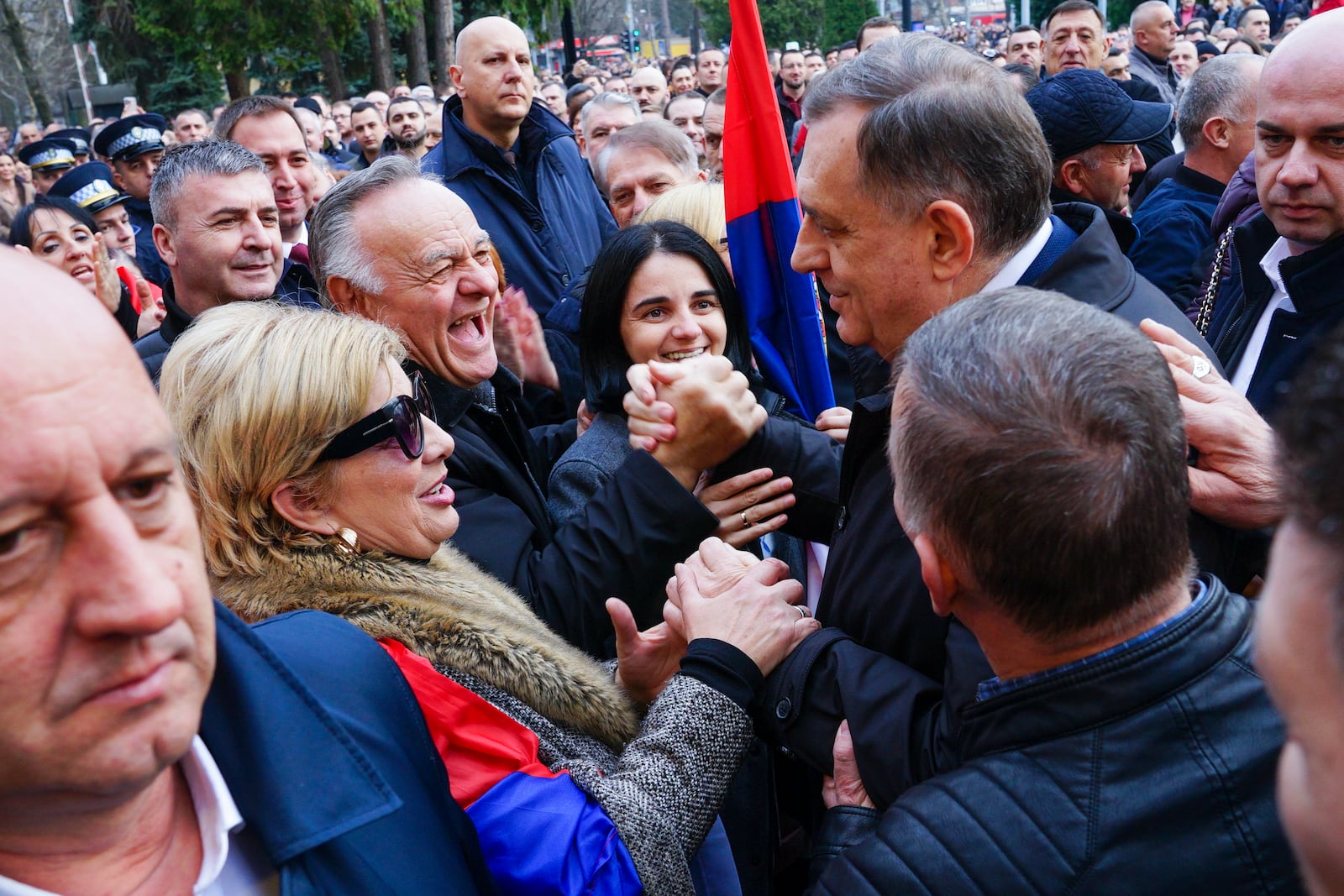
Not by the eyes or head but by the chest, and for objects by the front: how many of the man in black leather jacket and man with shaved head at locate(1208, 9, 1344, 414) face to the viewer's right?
0

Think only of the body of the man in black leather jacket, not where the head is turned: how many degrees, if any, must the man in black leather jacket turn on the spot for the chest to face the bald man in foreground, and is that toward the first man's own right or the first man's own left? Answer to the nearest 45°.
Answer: approximately 90° to the first man's own left

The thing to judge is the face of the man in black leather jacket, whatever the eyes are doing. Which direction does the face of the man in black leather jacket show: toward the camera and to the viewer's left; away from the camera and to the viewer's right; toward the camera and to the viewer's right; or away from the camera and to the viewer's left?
away from the camera and to the viewer's left

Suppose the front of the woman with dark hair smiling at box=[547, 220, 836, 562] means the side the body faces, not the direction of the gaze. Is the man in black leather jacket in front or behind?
in front

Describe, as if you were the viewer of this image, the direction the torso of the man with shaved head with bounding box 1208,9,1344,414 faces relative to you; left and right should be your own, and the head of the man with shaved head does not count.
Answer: facing the viewer and to the left of the viewer

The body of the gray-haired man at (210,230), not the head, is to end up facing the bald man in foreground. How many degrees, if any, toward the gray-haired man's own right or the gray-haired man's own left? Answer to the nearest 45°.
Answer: approximately 45° to the gray-haired man's own right

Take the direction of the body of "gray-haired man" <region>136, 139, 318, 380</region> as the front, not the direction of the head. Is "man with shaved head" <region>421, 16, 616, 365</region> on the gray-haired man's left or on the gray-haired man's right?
on the gray-haired man's left

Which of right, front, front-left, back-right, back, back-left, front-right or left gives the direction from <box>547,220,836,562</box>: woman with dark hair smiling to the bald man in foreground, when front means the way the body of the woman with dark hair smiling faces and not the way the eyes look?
front-right

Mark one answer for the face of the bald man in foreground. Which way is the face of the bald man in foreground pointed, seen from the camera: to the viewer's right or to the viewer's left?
to the viewer's right

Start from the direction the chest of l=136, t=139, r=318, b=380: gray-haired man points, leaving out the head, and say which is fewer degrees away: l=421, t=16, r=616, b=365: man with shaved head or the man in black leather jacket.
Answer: the man in black leather jacket

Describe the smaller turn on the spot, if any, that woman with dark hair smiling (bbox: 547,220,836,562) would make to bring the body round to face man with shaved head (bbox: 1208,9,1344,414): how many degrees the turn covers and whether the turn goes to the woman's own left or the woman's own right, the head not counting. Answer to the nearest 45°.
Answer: approximately 45° to the woman's own left

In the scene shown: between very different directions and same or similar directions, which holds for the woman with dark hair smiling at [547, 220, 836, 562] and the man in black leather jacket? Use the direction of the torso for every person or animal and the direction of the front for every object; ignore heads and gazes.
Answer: very different directions

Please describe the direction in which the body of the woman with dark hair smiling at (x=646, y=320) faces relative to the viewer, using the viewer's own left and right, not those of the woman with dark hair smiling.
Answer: facing the viewer and to the right of the viewer

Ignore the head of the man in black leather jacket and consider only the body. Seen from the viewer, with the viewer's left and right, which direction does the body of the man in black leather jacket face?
facing away from the viewer and to the left of the viewer
